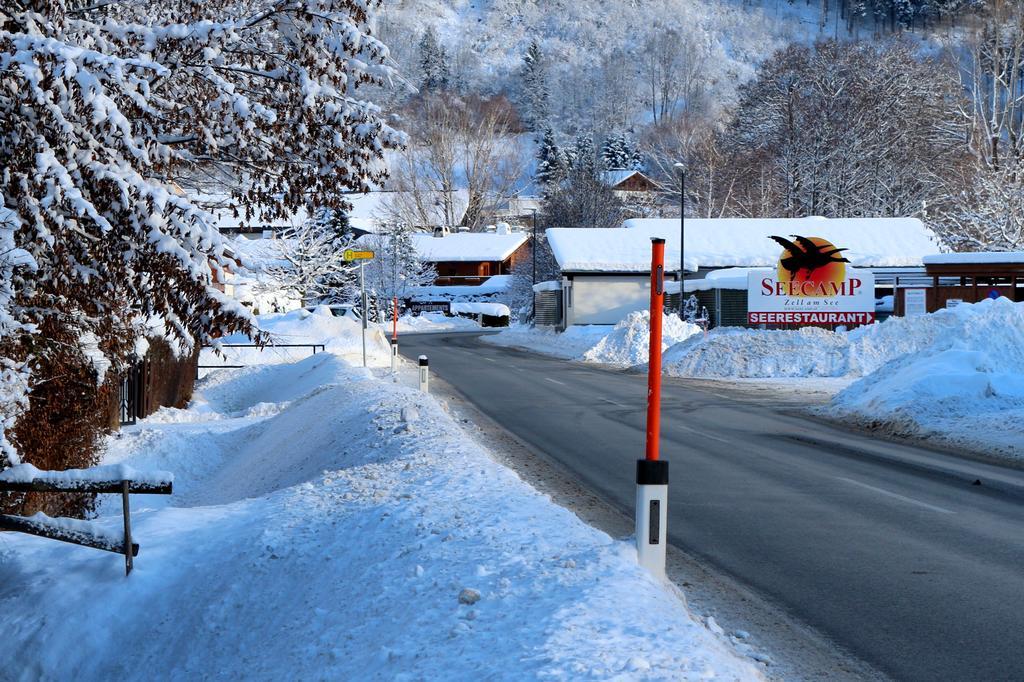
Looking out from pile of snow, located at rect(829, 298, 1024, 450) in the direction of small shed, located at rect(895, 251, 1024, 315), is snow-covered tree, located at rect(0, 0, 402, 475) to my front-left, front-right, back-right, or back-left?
back-left

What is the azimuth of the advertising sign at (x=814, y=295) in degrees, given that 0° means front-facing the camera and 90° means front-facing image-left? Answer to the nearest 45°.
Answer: approximately 0°

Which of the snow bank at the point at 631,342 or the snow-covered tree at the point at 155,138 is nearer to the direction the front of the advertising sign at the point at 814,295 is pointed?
the snow-covered tree

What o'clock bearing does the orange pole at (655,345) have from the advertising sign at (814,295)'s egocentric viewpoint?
The orange pole is roughly at 12 o'clock from the advertising sign.

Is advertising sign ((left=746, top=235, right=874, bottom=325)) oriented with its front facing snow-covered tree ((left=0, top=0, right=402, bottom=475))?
yes

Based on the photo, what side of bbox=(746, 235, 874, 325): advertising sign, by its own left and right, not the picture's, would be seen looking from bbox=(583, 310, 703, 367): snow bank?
right

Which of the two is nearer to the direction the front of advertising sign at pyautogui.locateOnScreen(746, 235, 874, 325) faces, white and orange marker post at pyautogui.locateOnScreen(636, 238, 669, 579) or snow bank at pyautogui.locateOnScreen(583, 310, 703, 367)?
the white and orange marker post

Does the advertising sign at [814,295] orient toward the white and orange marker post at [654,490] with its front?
yes

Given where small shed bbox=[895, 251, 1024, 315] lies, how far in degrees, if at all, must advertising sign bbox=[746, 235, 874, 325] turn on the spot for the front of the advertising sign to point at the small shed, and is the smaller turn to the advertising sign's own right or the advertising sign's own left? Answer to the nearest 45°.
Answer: approximately 90° to the advertising sign's own left
